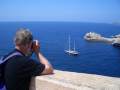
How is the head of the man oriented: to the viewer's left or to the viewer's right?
to the viewer's right

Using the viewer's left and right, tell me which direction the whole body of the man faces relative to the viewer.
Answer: facing away from the viewer and to the right of the viewer
